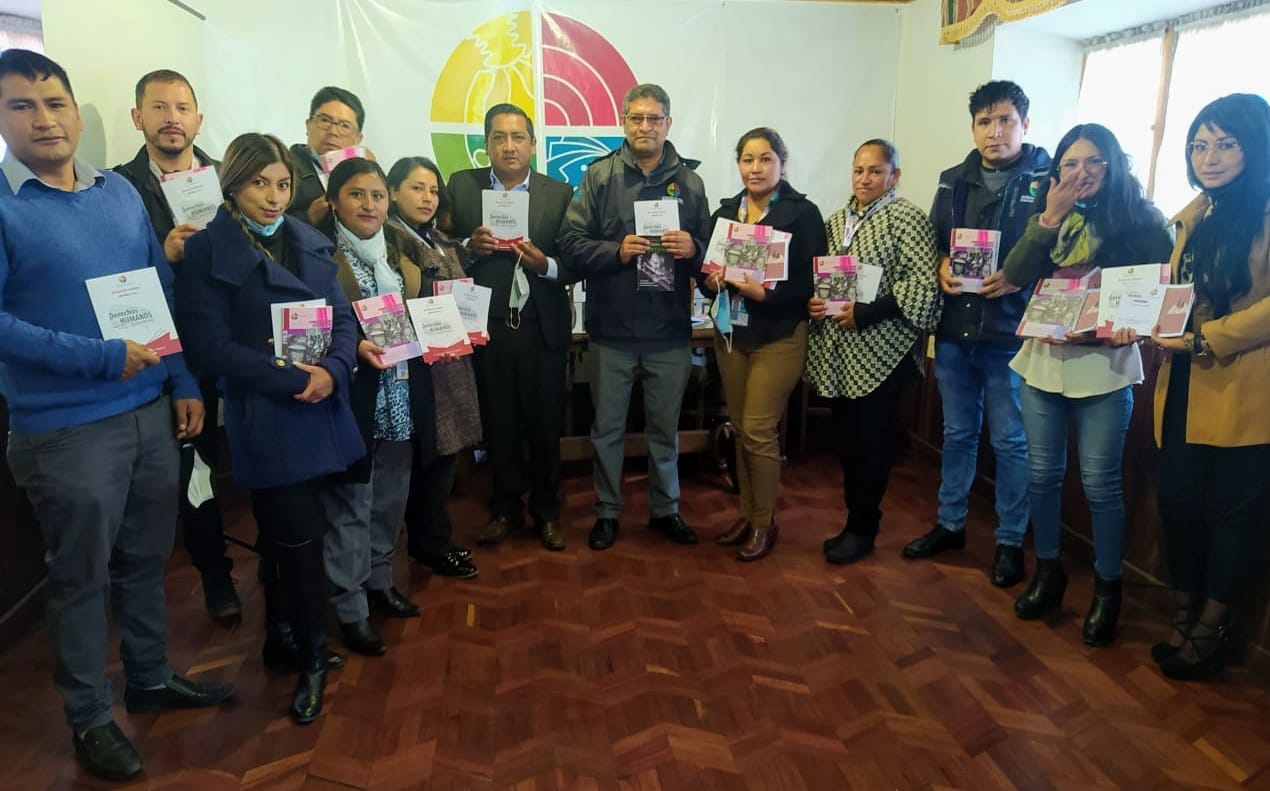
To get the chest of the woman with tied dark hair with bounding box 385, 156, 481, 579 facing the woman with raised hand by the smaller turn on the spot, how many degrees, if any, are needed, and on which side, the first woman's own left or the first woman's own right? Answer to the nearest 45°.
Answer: approximately 45° to the first woman's own left

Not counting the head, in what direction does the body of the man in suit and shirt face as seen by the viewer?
toward the camera

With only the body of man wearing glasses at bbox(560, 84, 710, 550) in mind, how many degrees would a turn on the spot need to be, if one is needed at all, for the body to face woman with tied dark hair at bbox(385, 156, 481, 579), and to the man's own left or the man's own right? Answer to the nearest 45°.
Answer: approximately 45° to the man's own right

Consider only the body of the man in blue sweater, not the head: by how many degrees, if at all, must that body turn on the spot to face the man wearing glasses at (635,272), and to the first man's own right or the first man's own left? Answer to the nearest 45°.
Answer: approximately 45° to the first man's own left

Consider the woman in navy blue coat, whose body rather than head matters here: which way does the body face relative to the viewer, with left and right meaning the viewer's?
facing the viewer and to the right of the viewer

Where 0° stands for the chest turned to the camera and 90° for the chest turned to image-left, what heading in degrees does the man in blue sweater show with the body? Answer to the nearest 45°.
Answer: approximately 315°

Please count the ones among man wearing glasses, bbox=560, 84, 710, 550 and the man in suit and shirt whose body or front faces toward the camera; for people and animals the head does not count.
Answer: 2

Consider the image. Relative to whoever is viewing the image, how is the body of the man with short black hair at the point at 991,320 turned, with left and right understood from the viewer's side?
facing the viewer and to the left of the viewer
